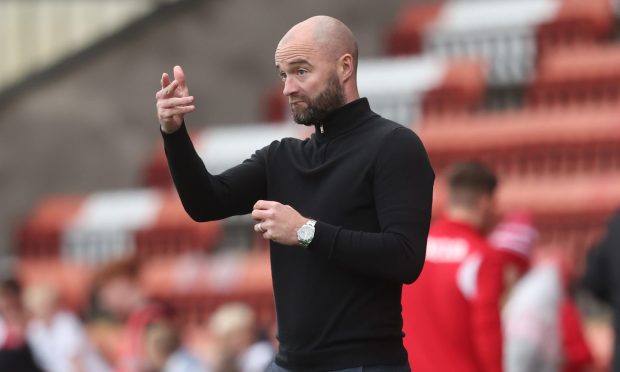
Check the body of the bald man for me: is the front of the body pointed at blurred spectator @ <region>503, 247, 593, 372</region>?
no

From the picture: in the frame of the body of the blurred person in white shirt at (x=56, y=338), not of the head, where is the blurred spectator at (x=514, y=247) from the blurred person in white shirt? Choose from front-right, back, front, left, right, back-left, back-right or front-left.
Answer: left

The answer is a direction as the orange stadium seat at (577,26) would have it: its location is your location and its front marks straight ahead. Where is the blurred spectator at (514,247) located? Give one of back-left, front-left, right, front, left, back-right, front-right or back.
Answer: front-left

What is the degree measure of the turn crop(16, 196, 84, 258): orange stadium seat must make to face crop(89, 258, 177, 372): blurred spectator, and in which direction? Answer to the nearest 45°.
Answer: approximately 45° to its left

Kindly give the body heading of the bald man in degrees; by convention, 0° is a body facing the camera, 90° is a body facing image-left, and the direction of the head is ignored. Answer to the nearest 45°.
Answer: approximately 45°

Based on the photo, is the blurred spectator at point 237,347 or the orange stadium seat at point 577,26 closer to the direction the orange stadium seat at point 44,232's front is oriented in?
the blurred spectator

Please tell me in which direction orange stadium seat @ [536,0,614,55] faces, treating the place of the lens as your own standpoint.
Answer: facing the viewer and to the left of the viewer

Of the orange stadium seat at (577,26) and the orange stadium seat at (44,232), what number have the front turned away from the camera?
0

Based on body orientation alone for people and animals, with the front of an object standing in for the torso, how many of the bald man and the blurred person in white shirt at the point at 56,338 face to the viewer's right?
0
